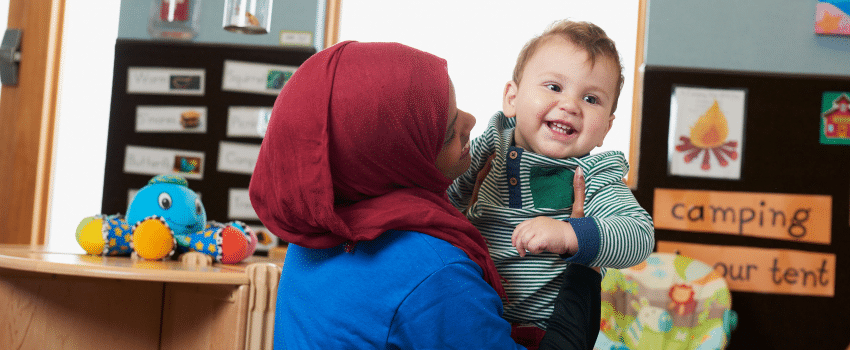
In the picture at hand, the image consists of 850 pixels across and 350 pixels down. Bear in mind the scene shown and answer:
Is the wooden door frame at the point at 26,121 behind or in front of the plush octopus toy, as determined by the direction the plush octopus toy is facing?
behind

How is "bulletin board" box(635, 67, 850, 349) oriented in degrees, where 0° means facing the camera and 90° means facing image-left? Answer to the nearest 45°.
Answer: approximately 0°

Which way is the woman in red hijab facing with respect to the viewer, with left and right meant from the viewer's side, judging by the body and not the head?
facing away from the viewer and to the right of the viewer

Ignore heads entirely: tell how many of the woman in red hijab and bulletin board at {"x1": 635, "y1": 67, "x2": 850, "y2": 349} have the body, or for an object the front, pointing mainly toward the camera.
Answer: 1

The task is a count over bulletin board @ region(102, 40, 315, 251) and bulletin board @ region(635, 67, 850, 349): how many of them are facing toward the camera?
2

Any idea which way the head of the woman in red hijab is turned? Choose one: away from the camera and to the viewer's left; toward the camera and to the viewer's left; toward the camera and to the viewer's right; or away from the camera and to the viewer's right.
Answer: away from the camera and to the viewer's right

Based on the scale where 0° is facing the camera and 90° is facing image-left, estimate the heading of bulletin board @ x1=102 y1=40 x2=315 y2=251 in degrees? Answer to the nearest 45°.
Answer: approximately 0°

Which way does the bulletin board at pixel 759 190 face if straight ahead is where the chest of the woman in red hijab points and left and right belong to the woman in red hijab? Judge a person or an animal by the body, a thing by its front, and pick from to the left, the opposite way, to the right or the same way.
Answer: the opposite way
